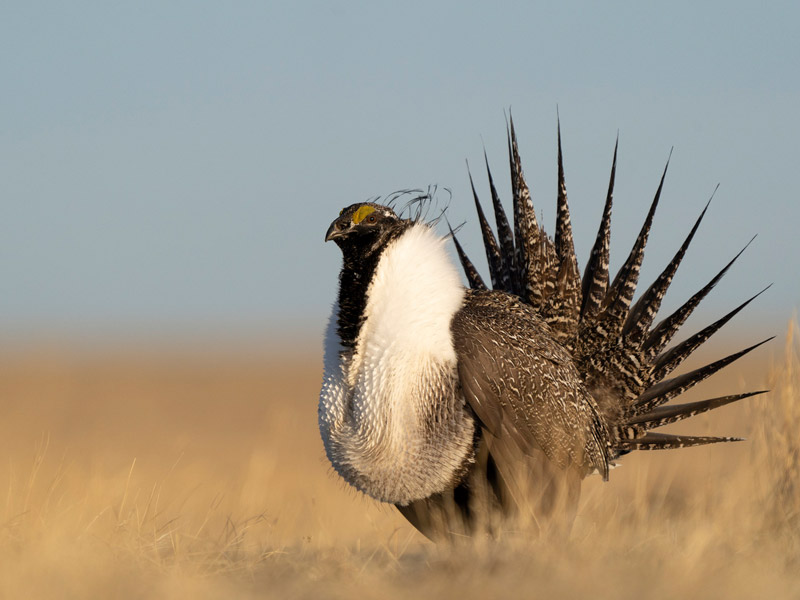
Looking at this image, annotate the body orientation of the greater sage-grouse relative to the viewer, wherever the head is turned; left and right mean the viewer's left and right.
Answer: facing the viewer and to the left of the viewer
